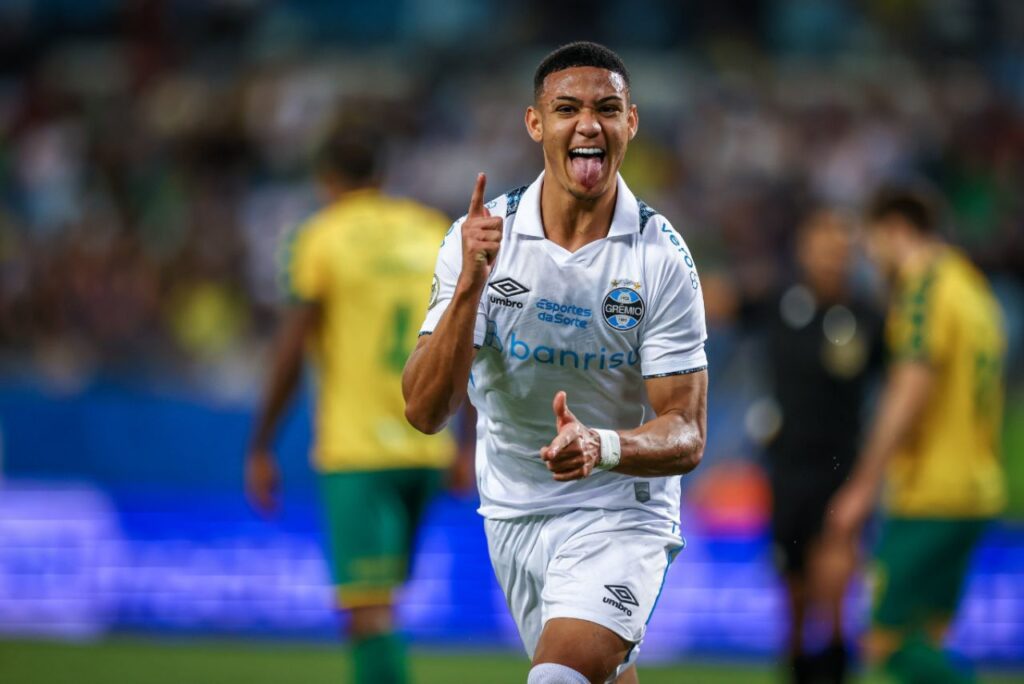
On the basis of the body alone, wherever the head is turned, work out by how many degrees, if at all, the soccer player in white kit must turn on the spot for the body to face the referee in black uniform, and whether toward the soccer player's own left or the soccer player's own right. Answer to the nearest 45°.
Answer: approximately 180°

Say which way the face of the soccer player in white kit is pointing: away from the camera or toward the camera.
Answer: toward the camera

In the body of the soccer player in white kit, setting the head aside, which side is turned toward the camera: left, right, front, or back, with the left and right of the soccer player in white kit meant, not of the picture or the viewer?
front

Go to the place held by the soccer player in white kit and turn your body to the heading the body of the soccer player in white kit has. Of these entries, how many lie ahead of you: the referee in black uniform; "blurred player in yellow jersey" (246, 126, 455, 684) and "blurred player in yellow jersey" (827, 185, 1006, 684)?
0

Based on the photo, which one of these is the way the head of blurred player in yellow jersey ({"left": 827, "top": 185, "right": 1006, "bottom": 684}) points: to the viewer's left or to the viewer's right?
to the viewer's left

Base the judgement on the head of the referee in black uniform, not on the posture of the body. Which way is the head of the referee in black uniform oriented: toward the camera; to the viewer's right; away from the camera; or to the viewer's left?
toward the camera

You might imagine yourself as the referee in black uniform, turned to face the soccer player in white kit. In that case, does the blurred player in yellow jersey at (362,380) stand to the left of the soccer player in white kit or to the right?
right

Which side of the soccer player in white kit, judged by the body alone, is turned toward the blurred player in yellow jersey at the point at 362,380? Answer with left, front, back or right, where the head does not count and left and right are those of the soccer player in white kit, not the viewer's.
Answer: back

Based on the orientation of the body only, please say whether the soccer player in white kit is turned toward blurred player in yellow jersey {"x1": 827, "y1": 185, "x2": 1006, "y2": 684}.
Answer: no

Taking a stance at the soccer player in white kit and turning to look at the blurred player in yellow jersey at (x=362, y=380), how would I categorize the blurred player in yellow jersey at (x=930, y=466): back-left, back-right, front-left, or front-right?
front-right
